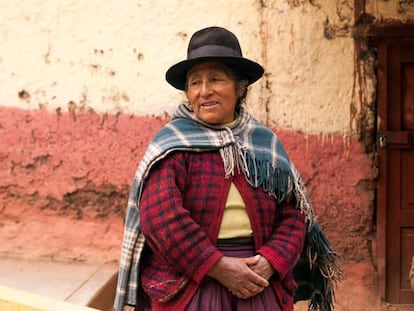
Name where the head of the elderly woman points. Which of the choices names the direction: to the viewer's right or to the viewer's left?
to the viewer's left

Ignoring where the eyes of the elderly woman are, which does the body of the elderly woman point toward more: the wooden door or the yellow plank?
the yellow plank

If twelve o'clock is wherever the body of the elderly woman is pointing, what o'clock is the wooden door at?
The wooden door is roughly at 7 o'clock from the elderly woman.

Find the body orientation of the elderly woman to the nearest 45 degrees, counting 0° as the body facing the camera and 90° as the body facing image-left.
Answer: approximately 0°
